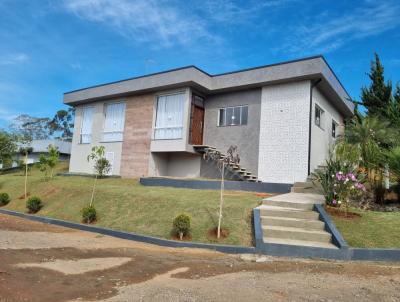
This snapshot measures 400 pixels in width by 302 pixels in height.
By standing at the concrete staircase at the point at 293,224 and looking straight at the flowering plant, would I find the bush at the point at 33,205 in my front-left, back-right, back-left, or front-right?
back-left

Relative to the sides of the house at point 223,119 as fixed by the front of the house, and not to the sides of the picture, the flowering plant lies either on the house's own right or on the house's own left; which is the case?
on the house's own left

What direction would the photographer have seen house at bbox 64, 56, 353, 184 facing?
facing the viewer and to the left of the viewer

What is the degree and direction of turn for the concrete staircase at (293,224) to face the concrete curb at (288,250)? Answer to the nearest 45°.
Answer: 0° — it already faces it

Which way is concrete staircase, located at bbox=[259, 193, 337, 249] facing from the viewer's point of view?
toward the camera

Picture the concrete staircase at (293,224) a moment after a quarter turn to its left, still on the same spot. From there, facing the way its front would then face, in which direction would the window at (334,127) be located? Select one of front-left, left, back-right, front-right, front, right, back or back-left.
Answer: left

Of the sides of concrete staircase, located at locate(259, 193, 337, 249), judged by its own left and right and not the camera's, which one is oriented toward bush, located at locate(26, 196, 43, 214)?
right

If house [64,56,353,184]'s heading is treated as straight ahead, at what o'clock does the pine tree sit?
The pine tree is roughly at 7 o'clock from the house.

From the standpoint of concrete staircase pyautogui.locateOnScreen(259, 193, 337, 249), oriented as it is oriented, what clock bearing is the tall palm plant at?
The tall palm plant is roughly at 7 o'clock from the concrete staircase.

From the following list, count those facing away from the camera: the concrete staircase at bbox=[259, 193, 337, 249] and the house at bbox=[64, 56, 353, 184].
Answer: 0

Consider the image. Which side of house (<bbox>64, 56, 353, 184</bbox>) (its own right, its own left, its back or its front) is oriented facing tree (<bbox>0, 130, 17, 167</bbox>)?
right

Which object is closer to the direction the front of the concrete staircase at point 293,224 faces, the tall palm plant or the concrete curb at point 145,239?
the concrete curb

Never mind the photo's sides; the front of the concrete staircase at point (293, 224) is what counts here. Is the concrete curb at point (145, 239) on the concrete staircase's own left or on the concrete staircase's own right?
on the concrete staircase's own right

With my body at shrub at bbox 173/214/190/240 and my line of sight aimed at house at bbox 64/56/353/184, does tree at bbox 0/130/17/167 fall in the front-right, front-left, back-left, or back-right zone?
front-left

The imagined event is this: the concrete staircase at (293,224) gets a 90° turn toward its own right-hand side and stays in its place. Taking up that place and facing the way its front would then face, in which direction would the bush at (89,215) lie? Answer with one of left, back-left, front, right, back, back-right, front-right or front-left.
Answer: front
